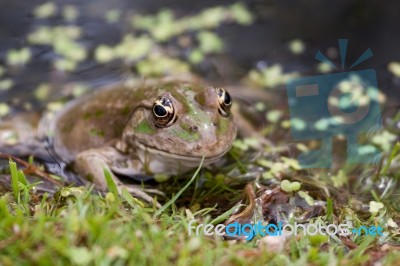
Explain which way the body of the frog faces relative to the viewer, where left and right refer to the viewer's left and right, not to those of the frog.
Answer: facing the viewer and to the right of the viewer
